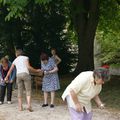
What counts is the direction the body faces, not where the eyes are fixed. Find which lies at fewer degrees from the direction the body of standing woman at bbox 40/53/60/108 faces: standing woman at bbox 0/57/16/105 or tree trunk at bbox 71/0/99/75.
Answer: the standing woman

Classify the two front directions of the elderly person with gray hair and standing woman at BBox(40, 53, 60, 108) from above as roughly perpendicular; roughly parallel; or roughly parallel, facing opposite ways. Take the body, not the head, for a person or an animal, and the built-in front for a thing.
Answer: roughly perpendicular

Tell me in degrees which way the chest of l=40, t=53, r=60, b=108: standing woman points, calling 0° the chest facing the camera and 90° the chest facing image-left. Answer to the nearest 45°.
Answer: approximately 45°

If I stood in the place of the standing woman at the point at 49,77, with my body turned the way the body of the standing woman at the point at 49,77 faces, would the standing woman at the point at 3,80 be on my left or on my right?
on my right

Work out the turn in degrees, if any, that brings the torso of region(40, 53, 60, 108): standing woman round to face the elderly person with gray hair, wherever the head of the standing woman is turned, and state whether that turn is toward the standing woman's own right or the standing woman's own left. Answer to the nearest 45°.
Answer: approximately 45° to the standing woman's own left

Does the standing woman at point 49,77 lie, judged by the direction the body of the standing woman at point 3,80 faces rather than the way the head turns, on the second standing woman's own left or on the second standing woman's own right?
on the second standing woman's own left

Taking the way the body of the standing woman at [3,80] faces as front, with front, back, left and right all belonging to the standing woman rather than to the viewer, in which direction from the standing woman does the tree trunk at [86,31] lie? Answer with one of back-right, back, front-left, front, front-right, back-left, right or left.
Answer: back-left
